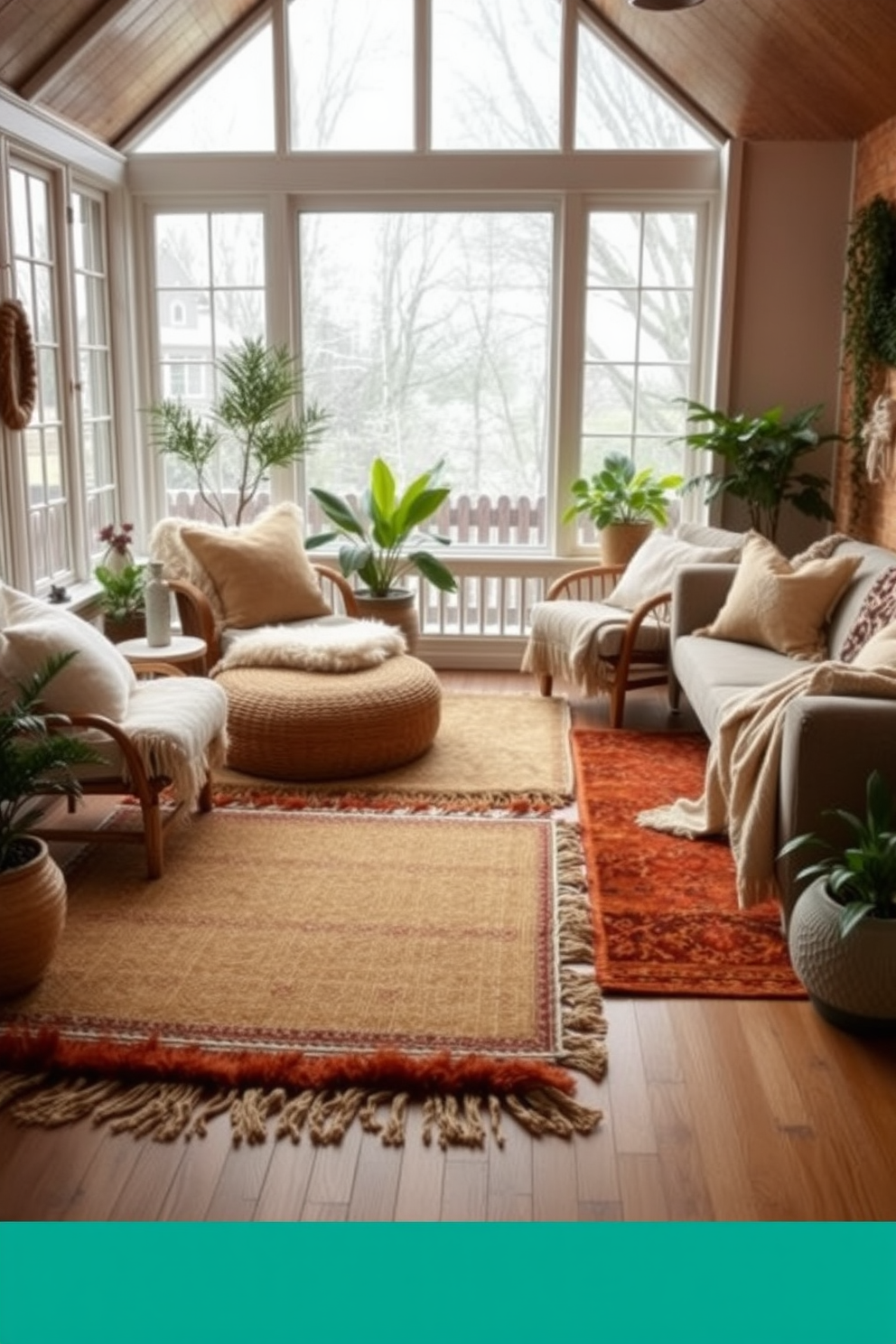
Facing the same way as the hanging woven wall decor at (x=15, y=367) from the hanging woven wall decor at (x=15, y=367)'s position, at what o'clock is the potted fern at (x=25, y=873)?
The potted fern is roughly at 3 o'clock from the hanging woven wall decor.

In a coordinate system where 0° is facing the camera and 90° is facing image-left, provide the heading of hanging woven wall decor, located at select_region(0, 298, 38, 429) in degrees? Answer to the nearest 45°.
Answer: approximately 270°

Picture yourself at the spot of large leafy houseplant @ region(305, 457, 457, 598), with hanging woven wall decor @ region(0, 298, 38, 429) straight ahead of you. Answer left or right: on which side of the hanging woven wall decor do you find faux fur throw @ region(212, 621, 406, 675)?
left

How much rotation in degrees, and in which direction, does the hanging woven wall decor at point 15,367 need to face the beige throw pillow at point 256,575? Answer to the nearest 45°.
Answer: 0° — it already faces it

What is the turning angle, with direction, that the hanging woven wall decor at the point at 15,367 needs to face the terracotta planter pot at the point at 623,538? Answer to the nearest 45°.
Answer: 0° — it already faces it

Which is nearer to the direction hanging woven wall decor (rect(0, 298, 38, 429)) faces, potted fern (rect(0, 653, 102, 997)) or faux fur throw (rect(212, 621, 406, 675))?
the faux fur throw

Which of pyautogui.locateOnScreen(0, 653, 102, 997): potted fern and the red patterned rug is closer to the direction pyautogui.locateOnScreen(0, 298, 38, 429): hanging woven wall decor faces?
the red patterned rug

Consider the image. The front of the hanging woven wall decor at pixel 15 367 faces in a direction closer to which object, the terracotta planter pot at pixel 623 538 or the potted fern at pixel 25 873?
the terracotta planter pot

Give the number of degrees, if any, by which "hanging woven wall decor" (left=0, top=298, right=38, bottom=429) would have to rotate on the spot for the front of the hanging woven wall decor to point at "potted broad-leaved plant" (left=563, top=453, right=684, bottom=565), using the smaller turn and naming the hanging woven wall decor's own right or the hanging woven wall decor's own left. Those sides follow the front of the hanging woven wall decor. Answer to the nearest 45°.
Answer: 0° — it already faces it

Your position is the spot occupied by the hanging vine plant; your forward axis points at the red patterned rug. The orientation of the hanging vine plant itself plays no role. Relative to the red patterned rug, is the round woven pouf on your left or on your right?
right
